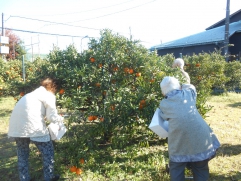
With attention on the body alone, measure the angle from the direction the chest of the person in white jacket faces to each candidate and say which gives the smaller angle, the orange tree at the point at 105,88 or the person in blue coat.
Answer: the orange tree

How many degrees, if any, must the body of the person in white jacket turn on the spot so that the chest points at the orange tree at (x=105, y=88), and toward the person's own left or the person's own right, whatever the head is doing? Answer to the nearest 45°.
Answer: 0° — they already face it

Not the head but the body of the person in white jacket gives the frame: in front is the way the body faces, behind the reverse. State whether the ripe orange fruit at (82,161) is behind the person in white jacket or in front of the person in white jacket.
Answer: in front

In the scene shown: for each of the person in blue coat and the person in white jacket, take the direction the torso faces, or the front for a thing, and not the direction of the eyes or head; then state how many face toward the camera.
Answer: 0

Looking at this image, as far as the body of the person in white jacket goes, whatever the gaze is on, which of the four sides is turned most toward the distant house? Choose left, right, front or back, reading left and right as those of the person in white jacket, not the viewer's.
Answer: front

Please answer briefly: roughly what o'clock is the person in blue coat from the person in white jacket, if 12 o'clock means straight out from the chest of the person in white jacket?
The person in blue coat is roughly at 3 o'clock from the person in white jacket.

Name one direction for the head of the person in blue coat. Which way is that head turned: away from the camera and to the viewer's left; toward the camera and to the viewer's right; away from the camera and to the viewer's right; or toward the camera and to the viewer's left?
away from the camera and to the viewer's left

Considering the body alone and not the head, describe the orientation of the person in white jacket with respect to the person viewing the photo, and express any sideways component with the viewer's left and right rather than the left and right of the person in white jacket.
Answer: facing away from the viewer and to the right of the viewer

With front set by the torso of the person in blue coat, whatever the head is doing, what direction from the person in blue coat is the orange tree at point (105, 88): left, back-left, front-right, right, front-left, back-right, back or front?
front

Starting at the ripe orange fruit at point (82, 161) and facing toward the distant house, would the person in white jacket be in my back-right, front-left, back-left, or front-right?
back-left
